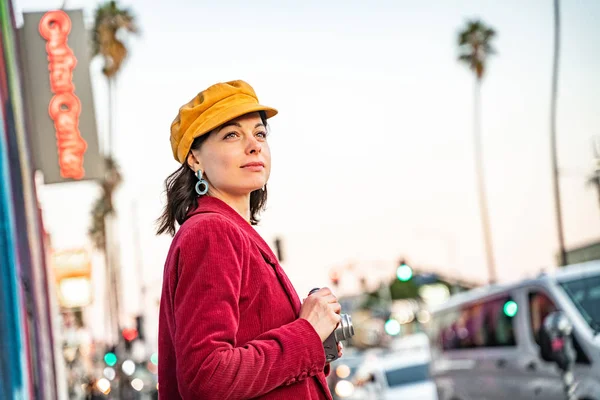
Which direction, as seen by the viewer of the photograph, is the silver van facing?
facing the viewer and to the right of the viewer

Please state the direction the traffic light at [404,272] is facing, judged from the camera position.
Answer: facing the viewer

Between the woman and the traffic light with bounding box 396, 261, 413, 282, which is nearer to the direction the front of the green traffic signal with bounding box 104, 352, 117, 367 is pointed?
the woman

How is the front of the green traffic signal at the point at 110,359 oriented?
toward the camera

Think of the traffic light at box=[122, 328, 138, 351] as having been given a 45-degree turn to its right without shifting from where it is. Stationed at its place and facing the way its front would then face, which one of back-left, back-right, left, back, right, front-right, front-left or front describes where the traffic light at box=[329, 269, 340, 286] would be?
back-left

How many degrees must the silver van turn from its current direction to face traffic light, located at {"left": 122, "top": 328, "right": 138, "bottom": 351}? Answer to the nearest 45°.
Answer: approximately 180°

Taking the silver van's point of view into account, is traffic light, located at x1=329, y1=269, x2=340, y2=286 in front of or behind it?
behind

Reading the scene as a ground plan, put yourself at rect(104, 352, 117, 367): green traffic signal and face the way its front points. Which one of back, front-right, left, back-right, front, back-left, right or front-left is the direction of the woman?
front

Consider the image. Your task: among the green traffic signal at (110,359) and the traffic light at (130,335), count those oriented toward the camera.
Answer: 2

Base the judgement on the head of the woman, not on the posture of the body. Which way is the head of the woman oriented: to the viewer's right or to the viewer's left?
to the viewer's right

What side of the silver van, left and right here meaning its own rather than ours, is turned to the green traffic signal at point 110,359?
back
